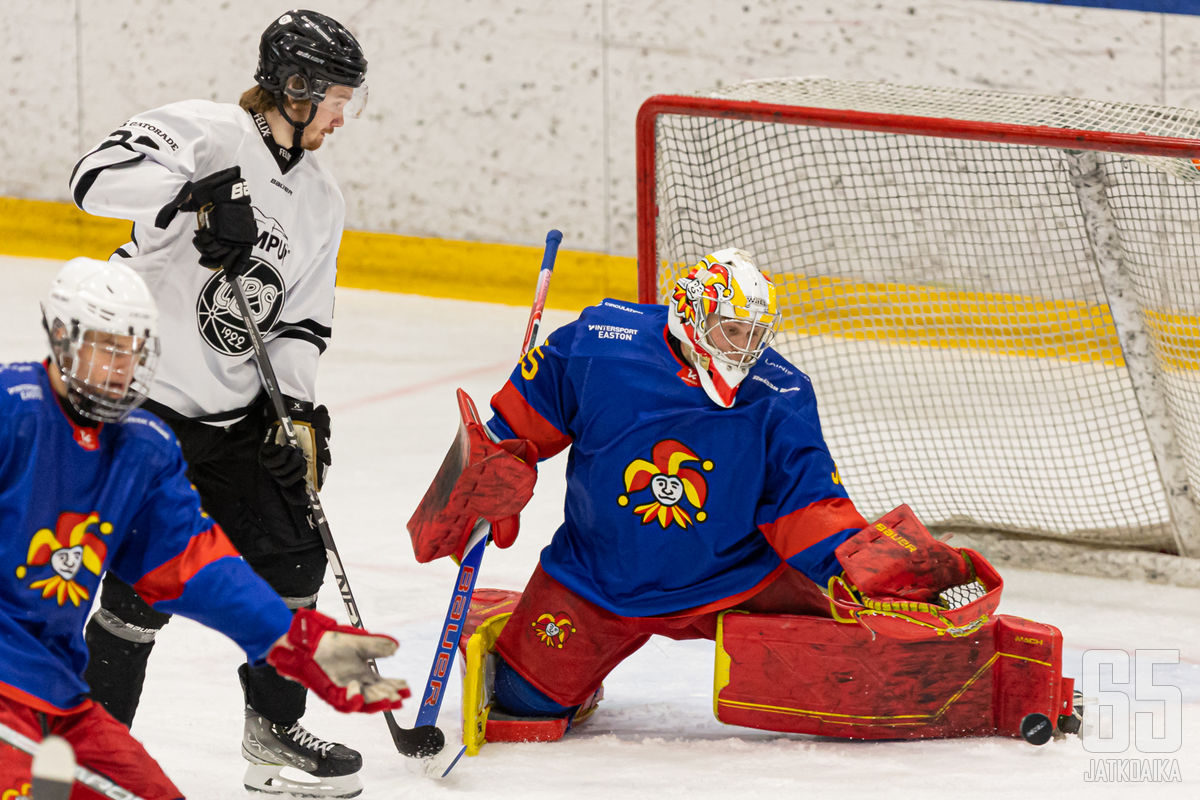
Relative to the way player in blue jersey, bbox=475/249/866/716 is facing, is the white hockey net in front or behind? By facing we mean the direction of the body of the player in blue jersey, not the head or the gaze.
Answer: behind

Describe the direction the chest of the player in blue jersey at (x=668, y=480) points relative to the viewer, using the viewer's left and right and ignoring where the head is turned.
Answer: facing the viewer

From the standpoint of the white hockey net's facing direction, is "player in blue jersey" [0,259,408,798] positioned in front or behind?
in front

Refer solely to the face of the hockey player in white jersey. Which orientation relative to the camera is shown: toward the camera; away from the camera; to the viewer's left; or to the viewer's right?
to the viewer's right

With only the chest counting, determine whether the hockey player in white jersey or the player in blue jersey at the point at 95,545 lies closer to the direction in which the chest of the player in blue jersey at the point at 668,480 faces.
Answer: the player in blue jersey

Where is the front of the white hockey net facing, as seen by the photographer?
facing the viewer and to the left of the viewer

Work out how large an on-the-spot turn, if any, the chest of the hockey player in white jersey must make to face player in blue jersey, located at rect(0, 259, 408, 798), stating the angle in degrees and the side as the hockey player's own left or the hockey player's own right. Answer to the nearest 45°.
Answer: approximately 45° to the hockey player's own right

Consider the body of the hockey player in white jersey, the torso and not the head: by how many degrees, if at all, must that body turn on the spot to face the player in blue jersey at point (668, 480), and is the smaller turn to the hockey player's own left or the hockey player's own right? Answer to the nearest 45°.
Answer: approximately 45° to the hockey player's own left

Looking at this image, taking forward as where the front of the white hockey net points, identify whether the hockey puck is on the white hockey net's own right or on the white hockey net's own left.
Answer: on the white hockey net's own left

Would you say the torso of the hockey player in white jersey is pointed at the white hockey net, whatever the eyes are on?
no

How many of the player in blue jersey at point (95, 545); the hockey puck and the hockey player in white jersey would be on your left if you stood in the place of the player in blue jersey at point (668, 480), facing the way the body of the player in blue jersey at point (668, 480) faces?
1

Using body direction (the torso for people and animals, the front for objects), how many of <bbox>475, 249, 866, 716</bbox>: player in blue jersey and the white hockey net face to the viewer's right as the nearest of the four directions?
0

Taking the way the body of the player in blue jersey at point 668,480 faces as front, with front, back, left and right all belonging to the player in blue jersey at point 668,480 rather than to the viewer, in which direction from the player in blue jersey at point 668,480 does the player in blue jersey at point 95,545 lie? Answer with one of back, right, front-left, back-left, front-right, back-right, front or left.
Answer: front-right

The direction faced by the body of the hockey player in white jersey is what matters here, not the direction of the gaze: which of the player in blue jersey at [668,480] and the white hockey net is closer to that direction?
the player in blue jersey

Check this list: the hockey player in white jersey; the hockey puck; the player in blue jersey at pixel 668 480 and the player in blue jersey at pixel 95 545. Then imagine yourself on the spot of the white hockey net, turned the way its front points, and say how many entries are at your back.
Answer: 0

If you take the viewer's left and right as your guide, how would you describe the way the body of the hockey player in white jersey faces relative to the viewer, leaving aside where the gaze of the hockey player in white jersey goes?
facing the viewer and to the right of the viewer

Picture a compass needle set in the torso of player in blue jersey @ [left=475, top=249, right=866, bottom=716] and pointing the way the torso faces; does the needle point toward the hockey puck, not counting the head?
no
